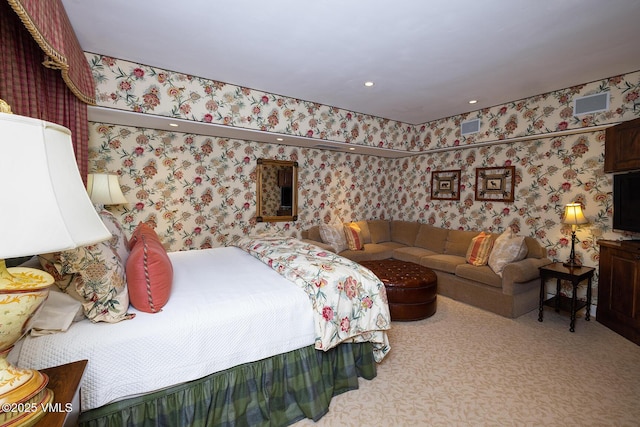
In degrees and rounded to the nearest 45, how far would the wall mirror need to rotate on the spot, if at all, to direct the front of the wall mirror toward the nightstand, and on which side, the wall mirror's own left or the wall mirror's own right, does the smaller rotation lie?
approximately 45° to the wall mirror's own right

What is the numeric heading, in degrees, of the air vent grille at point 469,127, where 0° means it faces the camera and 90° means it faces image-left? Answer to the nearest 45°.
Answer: approximately 45°

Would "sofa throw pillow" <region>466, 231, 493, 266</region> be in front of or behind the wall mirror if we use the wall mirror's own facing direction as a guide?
in front

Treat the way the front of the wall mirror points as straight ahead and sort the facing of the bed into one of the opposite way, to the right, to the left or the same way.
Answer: to the left

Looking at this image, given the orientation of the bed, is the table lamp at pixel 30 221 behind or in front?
behind

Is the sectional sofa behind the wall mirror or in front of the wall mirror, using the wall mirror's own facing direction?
in front

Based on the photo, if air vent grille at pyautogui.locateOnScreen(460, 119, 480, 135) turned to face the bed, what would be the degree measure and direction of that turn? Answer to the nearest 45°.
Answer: approximately 45° to its left

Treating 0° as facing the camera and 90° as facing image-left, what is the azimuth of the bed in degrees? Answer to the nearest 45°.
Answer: approximately 225°

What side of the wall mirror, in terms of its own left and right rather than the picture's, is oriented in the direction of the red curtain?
right
